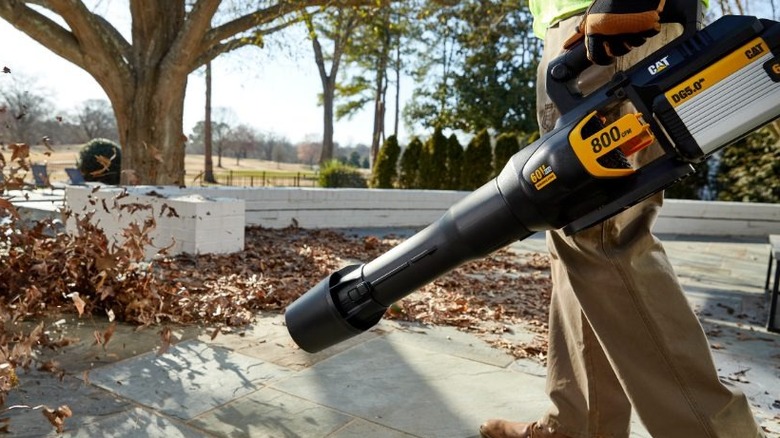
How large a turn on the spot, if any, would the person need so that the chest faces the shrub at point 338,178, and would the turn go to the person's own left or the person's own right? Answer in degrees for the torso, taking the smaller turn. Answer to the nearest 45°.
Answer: approximately 45° to the person's own right

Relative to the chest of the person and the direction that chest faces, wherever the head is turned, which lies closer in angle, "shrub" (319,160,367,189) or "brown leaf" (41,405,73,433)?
the brown leaf

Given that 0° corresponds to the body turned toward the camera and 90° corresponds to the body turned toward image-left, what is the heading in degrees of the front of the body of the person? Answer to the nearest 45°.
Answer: approximately 90°

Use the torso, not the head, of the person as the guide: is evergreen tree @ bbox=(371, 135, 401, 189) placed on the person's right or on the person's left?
on the person's right

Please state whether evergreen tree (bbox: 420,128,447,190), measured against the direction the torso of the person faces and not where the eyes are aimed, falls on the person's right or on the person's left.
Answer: on the person's right

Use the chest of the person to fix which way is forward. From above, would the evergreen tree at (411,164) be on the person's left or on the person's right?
on the person's right

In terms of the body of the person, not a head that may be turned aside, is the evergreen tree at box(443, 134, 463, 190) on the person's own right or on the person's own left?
on the person's own right
